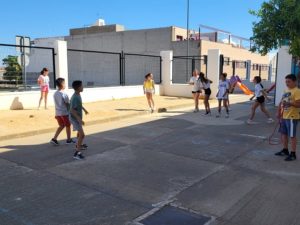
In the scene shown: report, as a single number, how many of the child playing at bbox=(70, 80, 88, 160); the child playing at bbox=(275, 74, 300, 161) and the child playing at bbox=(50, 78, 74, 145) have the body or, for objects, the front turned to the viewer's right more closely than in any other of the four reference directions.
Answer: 2

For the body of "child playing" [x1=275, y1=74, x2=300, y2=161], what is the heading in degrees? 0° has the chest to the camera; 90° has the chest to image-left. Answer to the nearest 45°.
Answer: approximately 45°

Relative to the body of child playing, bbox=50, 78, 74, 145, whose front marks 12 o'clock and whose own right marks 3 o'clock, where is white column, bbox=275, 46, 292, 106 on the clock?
The white column is roughly at 11 o'clock from the child playing.

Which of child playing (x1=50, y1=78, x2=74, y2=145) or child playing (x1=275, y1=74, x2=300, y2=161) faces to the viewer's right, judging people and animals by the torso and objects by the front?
child playing (x1=50, y1=78, x2=74, y2=145)

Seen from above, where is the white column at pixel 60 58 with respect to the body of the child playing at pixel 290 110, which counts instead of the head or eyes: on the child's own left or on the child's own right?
on the child's own right

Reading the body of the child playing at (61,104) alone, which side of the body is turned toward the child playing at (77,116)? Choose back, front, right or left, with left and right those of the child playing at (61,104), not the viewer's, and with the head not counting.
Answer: right

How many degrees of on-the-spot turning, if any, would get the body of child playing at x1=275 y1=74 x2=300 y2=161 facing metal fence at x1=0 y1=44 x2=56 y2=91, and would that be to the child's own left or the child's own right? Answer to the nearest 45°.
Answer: approximately 90° to the child's own right

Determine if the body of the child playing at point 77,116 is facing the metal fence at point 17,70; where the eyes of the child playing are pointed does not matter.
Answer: no

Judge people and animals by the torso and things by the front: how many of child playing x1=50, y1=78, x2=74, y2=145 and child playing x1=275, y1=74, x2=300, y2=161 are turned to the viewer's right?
1

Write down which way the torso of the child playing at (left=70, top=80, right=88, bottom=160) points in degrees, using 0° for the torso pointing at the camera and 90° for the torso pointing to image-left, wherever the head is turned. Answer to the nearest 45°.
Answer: approximately 270°

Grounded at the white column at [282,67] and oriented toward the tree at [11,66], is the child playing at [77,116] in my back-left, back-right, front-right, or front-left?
front-left

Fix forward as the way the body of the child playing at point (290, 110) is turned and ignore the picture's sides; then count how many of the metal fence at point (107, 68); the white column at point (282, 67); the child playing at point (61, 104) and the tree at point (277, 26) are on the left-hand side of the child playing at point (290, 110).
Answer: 0

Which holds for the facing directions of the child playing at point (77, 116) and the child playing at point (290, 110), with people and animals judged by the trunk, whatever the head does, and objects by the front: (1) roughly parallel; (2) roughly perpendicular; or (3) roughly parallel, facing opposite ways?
roughly parallel, facing opposite ways

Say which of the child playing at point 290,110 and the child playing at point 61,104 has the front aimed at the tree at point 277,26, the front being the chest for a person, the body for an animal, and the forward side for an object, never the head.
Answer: the child playing at point 61,104

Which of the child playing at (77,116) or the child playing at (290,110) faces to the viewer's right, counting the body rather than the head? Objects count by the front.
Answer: the child playing at (77,116)

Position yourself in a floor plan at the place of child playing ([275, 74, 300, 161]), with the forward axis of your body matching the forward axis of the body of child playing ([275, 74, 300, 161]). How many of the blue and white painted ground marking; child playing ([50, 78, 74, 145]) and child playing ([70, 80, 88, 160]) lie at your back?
0

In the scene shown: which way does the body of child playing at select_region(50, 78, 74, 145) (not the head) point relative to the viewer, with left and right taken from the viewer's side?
facing to the right of the viewer

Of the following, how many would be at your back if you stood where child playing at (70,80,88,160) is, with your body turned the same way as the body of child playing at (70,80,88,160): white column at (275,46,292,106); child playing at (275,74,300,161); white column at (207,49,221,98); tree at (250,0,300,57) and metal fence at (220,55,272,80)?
0
